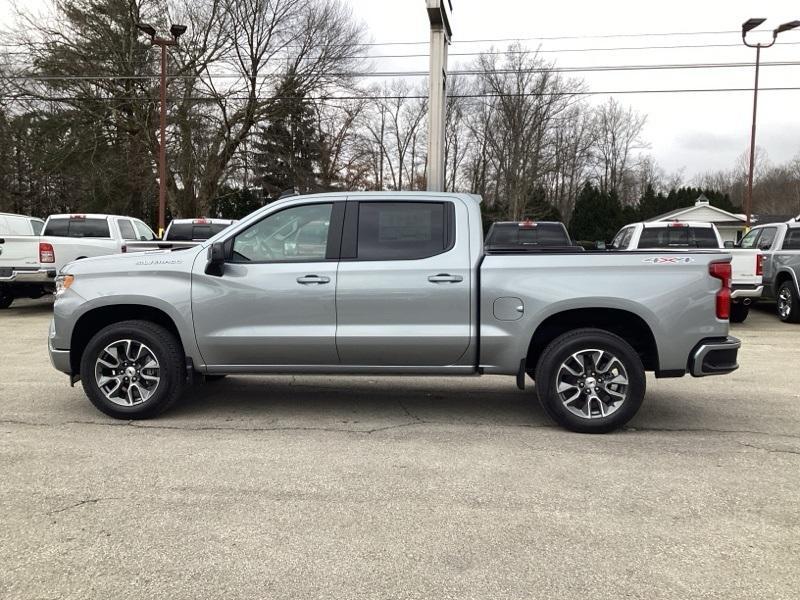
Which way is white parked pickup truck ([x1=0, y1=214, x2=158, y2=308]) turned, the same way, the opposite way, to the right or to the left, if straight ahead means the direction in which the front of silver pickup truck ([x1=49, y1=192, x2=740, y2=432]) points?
to the right

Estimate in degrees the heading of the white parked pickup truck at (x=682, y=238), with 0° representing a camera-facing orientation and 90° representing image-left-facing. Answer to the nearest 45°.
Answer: approximately 135°

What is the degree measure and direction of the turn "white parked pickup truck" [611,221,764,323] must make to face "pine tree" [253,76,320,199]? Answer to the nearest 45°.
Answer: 0° — it already faces it

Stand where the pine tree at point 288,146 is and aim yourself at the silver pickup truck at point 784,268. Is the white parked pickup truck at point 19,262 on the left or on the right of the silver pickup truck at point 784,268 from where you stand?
right

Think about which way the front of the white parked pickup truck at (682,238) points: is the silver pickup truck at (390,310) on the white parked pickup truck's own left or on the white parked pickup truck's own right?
on the white parked pickup truck's own left

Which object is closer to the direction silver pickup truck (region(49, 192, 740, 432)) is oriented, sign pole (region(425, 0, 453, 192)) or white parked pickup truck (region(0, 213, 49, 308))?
the white parked pickup truck

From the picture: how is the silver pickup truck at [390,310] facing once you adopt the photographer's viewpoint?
facing to the left of the viewer

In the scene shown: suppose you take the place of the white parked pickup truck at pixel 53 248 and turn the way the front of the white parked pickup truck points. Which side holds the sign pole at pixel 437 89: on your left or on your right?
on your right

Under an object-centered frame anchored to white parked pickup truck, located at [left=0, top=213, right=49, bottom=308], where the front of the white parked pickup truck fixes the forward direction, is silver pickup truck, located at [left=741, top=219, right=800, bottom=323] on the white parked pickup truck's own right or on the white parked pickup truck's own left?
on the white parked pickup truck's own right

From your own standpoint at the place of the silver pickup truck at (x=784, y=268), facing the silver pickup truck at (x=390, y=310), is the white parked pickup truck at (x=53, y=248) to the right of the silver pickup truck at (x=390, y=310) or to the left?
right

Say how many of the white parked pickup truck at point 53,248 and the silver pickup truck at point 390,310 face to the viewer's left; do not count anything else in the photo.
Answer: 1

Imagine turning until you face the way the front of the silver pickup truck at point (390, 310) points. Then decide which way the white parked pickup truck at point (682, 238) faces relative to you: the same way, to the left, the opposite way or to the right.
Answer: to the right
